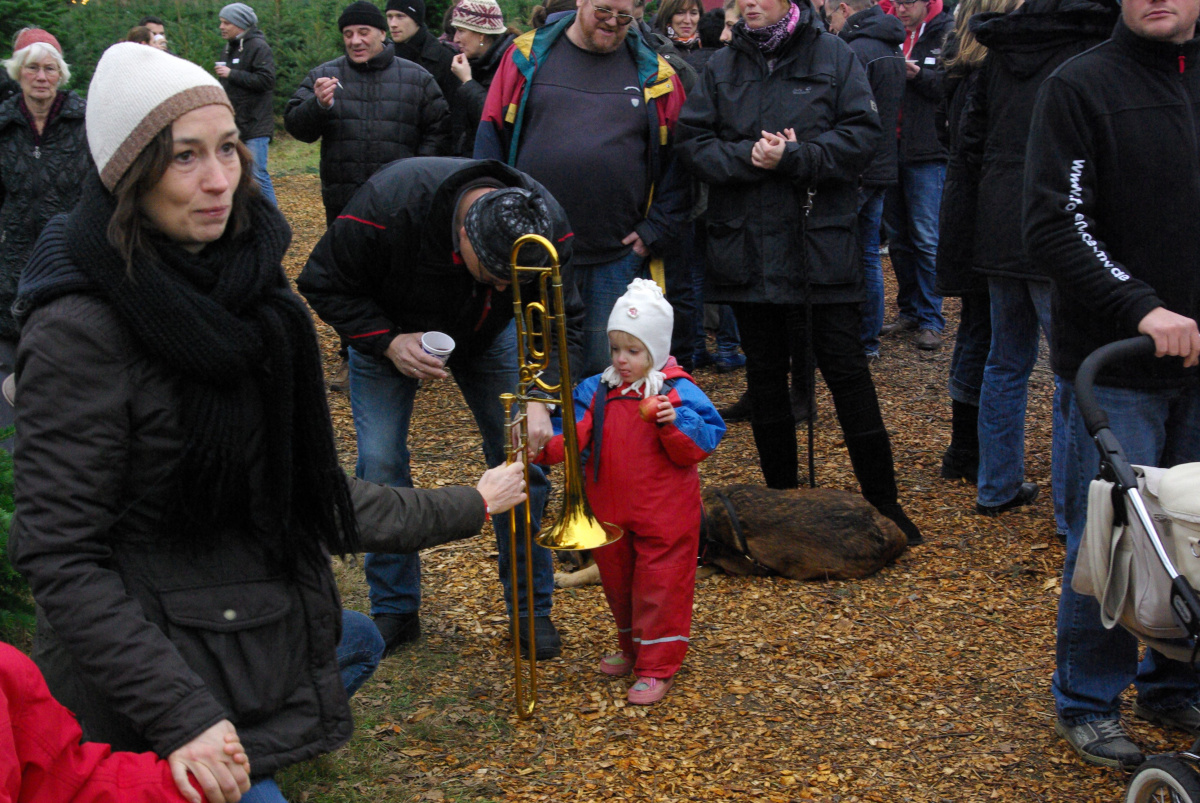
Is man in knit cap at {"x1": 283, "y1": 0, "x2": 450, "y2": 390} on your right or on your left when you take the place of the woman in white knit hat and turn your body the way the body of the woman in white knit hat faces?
on your left

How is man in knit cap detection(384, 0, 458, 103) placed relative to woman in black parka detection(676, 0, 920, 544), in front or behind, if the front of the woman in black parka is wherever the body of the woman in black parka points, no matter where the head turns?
behind

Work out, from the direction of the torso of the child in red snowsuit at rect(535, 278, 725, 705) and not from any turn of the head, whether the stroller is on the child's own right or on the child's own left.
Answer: on the child's own left

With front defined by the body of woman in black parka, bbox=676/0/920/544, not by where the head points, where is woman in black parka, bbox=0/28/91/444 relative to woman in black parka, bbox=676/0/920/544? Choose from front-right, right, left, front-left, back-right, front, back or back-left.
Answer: right

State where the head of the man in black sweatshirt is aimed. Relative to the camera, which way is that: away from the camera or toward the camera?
toward the camera

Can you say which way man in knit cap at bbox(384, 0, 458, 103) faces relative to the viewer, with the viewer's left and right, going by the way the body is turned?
facing the viewer and to the left of the viewer

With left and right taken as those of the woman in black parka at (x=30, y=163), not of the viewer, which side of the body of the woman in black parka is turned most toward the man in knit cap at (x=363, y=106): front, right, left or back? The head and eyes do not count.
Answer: left

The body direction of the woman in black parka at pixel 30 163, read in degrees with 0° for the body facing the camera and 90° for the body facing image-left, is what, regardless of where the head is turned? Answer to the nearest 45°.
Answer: approximately 0°

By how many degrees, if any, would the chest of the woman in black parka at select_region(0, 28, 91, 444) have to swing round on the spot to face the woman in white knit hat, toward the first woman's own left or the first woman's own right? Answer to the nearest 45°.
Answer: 0° — they already face them

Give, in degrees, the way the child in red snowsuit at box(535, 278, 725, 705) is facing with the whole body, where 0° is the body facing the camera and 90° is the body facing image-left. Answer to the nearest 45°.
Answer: approximately 45°

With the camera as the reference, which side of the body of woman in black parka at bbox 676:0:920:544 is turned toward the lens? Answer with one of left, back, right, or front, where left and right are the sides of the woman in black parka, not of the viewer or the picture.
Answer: front

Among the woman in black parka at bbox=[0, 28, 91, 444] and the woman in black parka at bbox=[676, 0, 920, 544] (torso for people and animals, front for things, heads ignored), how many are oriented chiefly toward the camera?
2

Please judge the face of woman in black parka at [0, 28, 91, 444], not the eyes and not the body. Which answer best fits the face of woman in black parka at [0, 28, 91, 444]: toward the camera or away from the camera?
toward the camera
